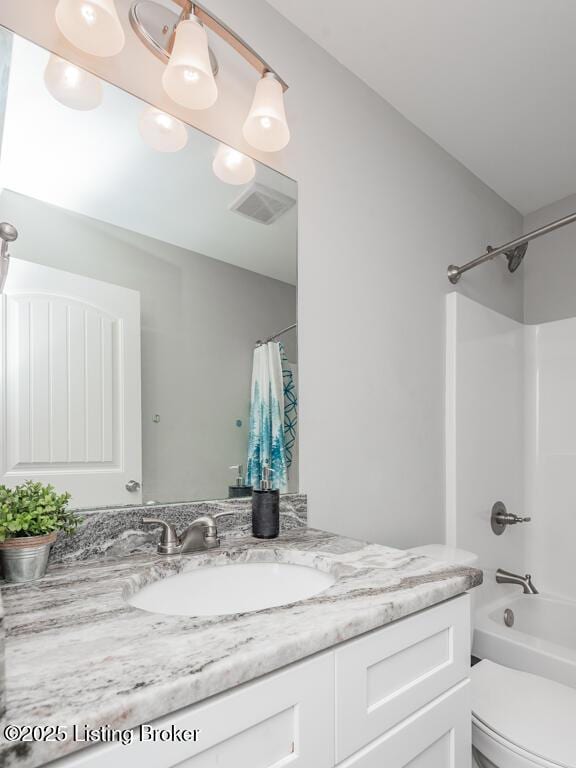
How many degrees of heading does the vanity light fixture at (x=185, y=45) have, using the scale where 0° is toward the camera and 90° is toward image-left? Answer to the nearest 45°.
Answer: approximately 315°

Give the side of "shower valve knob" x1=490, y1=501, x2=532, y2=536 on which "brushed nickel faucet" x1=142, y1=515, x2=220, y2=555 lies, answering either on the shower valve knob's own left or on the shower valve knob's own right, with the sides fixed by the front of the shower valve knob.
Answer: on the shower valve knob's own right
